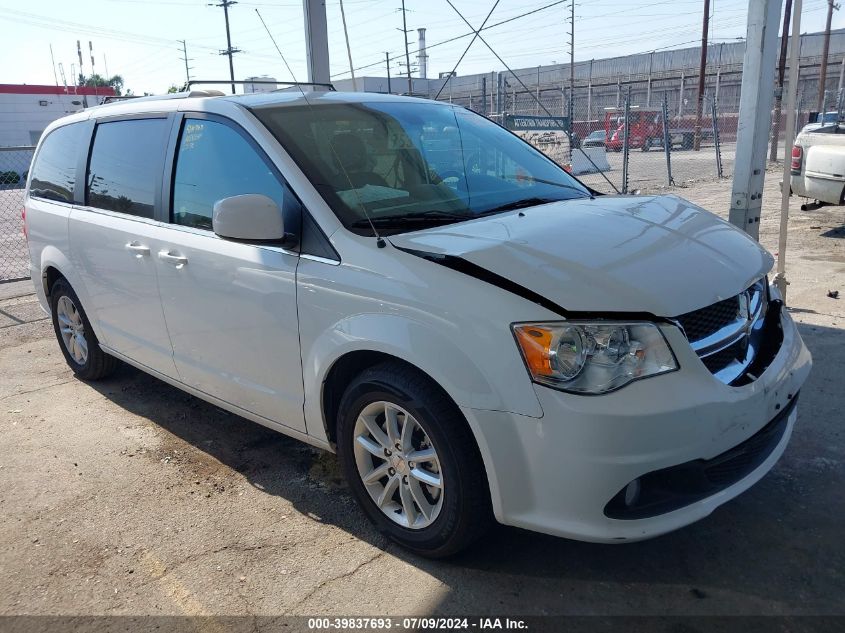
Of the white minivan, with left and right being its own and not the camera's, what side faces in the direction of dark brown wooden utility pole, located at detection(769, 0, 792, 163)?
left

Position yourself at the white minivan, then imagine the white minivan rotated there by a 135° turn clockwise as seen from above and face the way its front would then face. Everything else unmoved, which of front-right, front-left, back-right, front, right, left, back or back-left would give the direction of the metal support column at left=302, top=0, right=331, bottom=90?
right

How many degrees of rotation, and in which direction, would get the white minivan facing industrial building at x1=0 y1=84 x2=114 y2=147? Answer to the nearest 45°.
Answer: approximately 180°

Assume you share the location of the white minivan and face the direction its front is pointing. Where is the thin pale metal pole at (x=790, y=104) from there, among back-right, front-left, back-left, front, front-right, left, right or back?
left

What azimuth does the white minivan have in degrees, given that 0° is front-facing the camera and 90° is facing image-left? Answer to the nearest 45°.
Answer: approximately 315°

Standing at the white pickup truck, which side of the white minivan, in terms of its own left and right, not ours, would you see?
left

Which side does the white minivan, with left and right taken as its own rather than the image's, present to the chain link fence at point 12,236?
back

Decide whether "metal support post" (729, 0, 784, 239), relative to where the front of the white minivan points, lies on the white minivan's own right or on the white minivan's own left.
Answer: on the white minivan's own left
